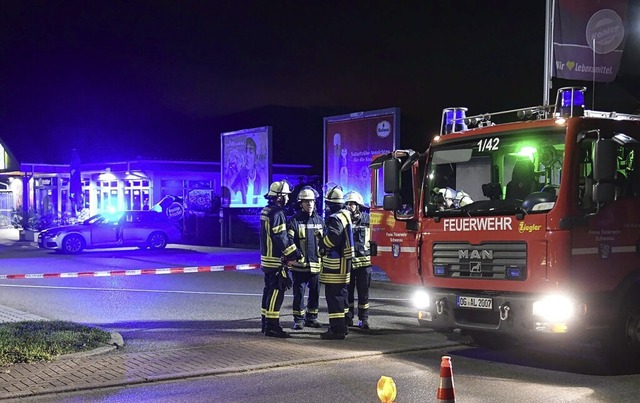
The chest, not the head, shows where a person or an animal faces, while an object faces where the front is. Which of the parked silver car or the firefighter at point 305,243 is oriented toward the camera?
the firefighter

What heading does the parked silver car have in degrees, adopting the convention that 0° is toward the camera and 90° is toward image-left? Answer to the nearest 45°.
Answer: approximately 90°

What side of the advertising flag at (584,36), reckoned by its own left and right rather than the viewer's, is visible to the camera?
front

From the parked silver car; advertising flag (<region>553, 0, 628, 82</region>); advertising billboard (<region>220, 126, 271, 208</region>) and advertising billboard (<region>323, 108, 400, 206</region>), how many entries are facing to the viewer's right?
0

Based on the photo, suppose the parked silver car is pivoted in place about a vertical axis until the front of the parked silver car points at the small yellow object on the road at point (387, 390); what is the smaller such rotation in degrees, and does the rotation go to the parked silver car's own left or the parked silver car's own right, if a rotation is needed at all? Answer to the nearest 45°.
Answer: approximately 90° to the parked silver car's own left

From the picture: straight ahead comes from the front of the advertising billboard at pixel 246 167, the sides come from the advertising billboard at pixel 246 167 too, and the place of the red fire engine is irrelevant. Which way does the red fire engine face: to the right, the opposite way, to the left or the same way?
the same way

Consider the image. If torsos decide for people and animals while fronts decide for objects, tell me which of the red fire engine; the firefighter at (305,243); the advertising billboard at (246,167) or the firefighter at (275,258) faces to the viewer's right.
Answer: the firefighter at (275,258)

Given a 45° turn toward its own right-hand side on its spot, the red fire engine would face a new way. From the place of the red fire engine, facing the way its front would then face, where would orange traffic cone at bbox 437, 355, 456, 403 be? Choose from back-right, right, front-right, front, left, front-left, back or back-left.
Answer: left

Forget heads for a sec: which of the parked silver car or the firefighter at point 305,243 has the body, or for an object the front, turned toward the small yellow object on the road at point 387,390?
the firefighter

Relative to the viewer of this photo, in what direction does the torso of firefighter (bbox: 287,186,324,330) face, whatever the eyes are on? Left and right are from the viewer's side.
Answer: facing the viewer

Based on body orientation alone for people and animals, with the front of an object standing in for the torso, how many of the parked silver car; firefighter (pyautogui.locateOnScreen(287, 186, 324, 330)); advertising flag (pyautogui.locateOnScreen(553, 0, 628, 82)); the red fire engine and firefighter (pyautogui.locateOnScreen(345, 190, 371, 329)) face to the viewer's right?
0

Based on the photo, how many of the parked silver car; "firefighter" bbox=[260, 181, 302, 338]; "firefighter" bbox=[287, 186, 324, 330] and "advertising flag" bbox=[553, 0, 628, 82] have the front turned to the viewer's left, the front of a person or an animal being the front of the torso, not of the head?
1

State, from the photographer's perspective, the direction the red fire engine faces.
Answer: facing the viewer and to the left of the viewer

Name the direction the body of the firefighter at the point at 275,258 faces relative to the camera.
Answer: to the viewer's right

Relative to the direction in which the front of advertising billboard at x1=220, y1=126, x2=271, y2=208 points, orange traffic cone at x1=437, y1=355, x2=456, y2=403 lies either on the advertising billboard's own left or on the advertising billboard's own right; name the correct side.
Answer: on the advertising billboard's own left
